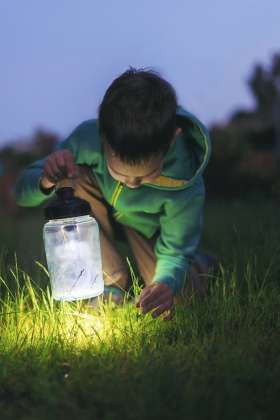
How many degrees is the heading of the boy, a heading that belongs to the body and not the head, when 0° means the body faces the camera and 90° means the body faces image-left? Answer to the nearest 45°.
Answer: approximately 45°

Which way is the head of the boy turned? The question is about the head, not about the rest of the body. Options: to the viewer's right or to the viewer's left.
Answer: to the viewer's left
